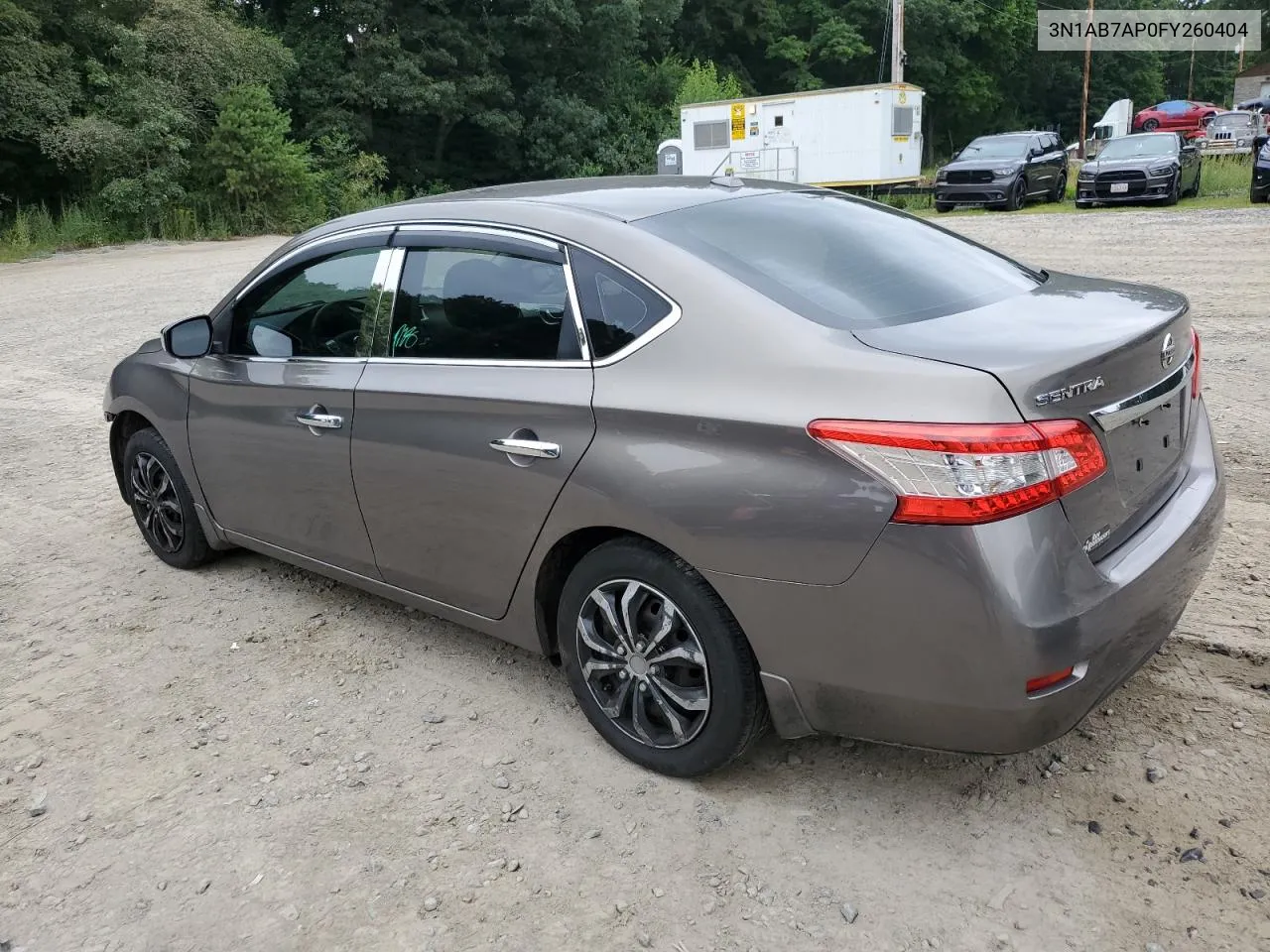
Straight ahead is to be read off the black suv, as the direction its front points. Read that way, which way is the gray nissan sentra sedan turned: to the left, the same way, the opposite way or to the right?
to the right

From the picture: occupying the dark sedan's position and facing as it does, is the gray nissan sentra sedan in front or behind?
in front

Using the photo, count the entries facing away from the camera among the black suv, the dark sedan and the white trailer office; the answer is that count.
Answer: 0

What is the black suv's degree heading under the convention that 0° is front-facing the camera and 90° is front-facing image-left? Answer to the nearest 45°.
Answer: approximately 45°

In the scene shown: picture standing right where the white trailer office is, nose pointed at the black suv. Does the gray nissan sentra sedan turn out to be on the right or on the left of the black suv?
right

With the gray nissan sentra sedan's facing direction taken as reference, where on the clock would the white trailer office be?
The white trailer office is roughly at 2 o'clock from the gray nissan sentra sedan.

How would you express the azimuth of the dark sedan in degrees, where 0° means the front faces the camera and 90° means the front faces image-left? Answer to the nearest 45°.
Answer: approximately 45°

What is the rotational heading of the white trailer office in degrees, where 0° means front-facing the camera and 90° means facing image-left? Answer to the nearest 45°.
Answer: approximately 45°

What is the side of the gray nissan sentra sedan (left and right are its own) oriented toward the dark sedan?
right

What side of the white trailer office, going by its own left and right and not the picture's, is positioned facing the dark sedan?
left

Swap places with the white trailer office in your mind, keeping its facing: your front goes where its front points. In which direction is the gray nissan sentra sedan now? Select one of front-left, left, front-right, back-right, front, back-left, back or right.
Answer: front-left

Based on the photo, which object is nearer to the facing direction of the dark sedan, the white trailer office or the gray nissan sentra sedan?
the gray nissan sentra sedan

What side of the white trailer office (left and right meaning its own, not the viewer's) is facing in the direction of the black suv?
left

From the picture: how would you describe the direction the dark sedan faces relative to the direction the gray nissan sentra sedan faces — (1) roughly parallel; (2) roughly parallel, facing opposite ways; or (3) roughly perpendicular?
roughly perpendicular

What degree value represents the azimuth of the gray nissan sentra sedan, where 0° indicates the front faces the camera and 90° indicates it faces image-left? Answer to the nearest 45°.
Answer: approximately 135°

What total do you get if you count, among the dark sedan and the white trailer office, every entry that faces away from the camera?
0
